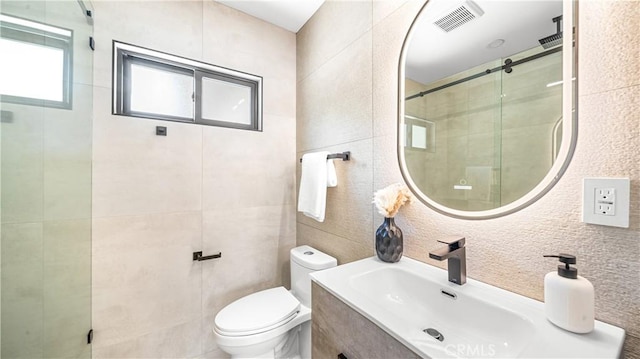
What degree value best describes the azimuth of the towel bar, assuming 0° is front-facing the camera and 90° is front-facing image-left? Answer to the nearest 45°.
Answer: approximately 45°

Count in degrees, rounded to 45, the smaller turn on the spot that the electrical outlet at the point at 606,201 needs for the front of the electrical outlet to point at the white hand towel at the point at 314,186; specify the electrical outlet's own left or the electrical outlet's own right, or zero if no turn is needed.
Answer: approximately 45° to the electrical outlet's own right

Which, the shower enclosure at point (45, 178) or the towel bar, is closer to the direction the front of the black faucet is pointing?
the shower enclosure

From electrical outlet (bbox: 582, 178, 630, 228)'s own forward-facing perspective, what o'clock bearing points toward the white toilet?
The white toilet is roughly at 1 o'clock from the electrical outlet.

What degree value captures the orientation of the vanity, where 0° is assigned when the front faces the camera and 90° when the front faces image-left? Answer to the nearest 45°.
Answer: approximately 45°
